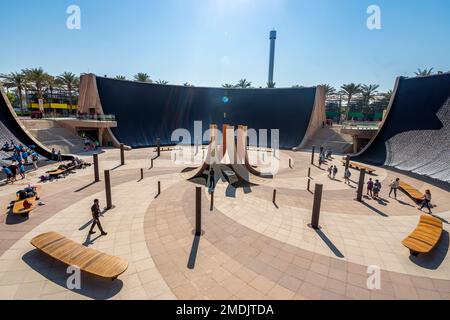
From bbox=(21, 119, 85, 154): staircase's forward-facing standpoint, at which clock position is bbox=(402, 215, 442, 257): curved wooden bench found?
The curved wooden bench is roughly at 1 o'clock from the staircase.

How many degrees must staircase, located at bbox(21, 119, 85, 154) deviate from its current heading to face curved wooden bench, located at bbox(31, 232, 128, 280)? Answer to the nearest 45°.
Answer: approximately 45° to its right

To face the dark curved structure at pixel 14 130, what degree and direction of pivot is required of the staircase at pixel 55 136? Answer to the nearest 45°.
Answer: approximately 90° to its right

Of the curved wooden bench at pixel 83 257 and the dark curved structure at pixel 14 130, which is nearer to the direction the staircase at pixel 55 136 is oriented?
the curved wooden bench

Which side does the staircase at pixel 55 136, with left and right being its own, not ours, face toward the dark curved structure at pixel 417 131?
front

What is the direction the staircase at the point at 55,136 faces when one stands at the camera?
facing the viewer and to the right of the viewer

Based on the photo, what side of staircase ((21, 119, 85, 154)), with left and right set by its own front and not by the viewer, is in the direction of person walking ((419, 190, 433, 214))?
front

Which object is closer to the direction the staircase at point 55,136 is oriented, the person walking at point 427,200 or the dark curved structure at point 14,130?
the person walking

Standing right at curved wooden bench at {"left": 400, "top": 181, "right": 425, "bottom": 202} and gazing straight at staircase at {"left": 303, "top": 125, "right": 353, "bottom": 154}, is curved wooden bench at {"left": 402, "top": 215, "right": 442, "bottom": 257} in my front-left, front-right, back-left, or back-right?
back-left

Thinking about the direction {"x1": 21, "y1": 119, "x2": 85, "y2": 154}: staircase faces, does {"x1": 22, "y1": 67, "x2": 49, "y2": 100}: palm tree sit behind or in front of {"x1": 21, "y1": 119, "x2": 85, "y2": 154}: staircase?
behind
